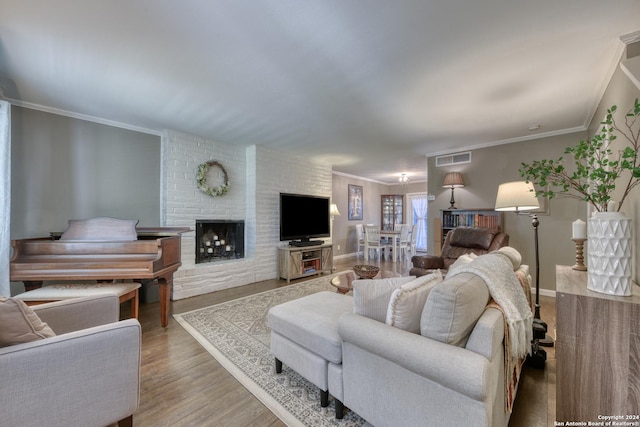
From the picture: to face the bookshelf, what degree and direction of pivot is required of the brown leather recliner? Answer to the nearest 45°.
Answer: approximately 135° to its right

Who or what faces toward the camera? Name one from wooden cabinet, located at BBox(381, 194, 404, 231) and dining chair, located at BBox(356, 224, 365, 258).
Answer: the wooden cabinet

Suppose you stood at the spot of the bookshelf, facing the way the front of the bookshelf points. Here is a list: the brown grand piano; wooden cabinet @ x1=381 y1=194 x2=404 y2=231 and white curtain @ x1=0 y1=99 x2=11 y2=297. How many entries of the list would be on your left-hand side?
0

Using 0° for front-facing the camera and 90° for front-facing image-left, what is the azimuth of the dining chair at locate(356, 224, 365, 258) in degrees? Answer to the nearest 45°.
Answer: approximately 270°

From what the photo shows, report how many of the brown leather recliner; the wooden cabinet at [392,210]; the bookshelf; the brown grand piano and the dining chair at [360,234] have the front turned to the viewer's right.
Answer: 1

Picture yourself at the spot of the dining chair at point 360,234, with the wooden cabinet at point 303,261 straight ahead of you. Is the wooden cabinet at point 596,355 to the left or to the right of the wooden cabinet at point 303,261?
left

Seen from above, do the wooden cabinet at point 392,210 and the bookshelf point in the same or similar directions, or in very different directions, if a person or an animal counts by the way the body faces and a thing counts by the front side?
same or similar directions

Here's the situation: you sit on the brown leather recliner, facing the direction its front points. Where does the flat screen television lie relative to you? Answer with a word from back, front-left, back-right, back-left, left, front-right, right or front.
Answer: front-right

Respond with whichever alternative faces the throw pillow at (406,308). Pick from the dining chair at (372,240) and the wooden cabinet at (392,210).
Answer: the wooden cabinet

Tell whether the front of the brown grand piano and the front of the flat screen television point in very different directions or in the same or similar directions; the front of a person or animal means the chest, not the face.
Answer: same or similar directions

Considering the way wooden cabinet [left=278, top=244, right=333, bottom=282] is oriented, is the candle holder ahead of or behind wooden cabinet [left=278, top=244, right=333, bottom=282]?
ahead

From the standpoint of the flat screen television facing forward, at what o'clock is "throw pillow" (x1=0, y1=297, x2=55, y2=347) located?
The throw pillow is roughly at 2 o'clock from the flat screen television.

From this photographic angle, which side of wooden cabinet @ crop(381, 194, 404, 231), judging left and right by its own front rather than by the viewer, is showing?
front

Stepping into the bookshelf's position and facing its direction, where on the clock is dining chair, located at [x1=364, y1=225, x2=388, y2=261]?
The dining chair is roughly at 4 o'clock from the bookshelf.

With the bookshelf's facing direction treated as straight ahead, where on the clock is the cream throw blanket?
The cream throw blanket is roughly at 12 o'clock from the bookshelf.

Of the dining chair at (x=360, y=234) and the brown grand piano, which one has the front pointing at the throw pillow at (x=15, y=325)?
the brown grand piano

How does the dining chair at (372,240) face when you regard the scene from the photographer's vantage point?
facing away from the viewer and to the right of the viewer

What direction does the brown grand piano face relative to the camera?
toward the camera

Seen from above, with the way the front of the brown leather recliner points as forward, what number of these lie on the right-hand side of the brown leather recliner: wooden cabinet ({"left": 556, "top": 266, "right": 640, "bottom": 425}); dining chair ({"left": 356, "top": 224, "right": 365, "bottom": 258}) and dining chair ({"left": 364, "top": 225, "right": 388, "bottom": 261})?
2

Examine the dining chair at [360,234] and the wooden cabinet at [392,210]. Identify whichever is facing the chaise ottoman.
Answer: the wooden cabinet
